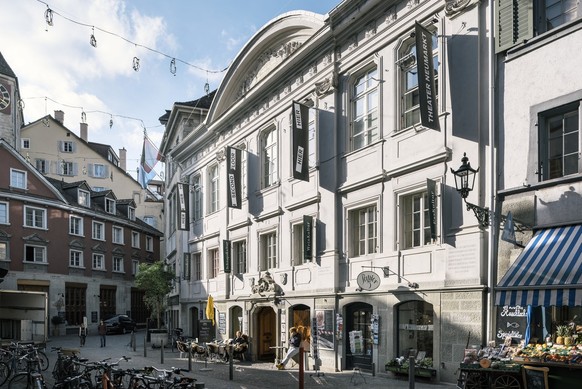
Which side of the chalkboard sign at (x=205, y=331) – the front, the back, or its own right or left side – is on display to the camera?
front

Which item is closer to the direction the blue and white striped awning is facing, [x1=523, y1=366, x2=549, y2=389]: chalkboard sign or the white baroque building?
the chalkboard sign

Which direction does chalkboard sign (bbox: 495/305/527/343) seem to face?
toward the camera

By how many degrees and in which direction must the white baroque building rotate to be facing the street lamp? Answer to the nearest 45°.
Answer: approximately 45° to its left

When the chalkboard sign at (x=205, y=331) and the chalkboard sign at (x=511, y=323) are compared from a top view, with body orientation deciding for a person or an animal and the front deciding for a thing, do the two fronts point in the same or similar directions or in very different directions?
same or similar directions

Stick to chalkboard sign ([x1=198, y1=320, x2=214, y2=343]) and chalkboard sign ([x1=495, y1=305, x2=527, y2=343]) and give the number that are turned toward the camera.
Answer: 2

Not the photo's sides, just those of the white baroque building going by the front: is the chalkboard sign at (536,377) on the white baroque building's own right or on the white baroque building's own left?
on the white baroque building's own left

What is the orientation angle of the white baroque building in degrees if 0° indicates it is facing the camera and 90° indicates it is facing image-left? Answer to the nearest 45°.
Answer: approximately 45°

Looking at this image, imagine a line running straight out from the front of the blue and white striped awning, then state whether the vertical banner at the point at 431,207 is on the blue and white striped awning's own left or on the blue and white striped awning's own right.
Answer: on the blue and white striped awning's own right
